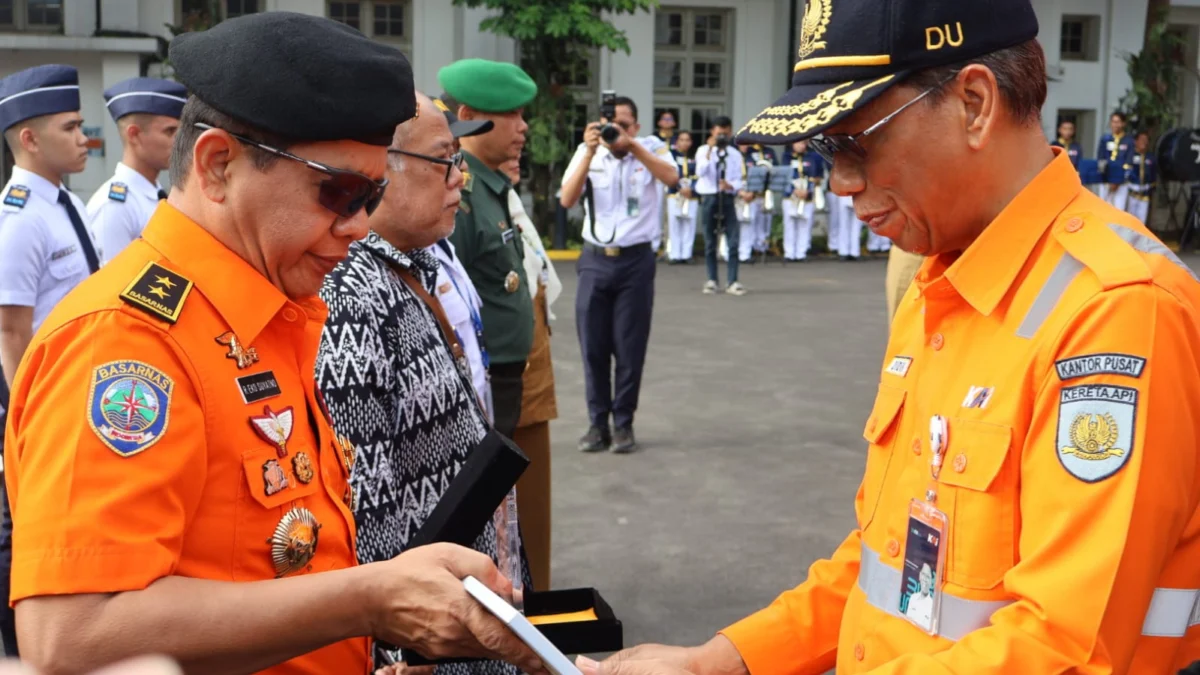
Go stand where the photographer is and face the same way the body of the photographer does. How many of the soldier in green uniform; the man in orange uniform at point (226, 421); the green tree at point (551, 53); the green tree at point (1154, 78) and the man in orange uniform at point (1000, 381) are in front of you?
3

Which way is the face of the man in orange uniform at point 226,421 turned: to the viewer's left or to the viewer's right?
to the viewer's right

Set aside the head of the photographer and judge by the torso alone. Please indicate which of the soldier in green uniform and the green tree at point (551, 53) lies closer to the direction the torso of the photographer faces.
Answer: the soldier in green uniform

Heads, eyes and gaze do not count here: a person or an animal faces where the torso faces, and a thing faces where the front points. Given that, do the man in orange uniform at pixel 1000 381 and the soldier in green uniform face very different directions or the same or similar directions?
very different directions

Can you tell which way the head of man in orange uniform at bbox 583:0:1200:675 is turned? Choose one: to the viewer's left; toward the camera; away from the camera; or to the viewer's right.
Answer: to the viewer's left

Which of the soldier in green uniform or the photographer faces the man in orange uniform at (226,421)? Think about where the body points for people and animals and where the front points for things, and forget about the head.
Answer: the photographer

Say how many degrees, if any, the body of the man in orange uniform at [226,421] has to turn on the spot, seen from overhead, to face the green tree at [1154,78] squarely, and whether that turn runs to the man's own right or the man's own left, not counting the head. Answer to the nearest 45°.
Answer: approximately 90° to the man's own left
